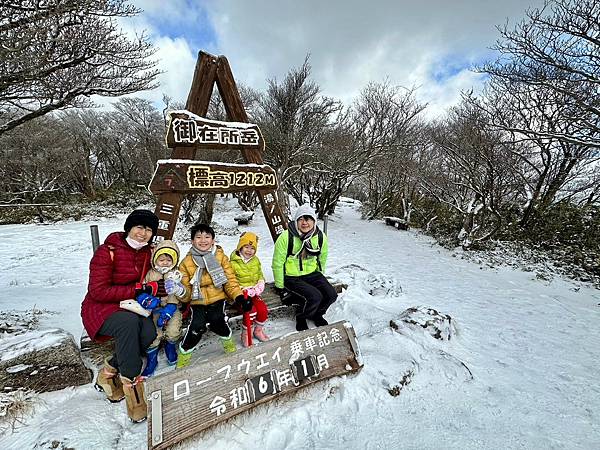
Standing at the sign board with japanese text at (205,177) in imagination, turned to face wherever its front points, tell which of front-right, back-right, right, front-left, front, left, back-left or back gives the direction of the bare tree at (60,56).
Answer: right

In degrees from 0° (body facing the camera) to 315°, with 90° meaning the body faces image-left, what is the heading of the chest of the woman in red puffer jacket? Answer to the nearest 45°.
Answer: approximately 315°

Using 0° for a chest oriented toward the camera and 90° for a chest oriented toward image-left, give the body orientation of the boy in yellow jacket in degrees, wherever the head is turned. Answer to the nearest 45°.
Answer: approximately 0°

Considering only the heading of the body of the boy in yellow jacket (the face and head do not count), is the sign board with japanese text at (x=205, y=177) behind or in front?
behind

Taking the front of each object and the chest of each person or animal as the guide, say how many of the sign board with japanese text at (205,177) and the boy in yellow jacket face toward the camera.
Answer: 2

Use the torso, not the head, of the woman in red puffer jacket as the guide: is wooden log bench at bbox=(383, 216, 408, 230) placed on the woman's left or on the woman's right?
on the woman's left

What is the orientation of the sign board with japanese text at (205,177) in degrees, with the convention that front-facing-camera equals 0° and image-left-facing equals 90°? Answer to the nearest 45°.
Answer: approximately 0°

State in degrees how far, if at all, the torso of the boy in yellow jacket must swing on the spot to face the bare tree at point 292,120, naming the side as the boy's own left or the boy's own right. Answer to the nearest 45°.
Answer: approximately 180°

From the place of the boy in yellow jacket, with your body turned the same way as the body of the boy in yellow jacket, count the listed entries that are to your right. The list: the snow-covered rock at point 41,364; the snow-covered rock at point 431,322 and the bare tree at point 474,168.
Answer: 1

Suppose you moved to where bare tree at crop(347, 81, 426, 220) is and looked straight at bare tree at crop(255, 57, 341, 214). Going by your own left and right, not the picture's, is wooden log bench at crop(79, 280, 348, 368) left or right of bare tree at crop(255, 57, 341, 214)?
left
